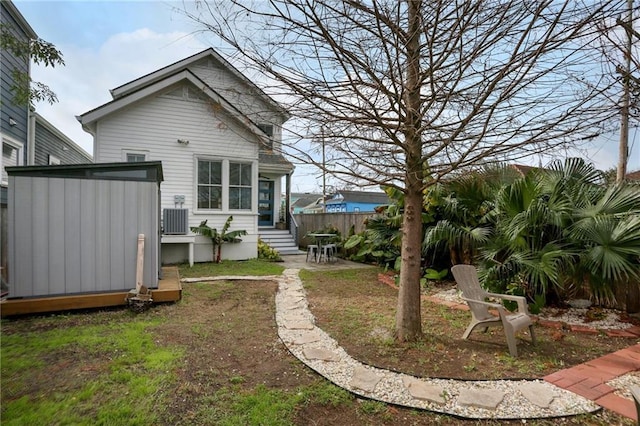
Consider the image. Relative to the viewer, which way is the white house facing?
toward the camera

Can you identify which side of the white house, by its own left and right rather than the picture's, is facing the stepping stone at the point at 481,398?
front

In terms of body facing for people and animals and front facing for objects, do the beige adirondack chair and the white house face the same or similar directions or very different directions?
same or similar directions

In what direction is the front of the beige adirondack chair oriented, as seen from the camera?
facing the viewer and to the right of the viewer

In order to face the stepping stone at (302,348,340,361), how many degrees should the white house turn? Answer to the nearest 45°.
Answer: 0° — it already faces it

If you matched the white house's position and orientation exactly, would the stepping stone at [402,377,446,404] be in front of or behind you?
in front

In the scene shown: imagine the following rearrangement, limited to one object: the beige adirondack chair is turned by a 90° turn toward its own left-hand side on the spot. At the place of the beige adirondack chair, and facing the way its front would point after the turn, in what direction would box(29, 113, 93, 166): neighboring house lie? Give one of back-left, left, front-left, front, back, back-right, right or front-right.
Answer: back-left

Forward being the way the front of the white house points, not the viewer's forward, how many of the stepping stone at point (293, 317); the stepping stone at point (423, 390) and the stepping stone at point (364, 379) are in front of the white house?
3

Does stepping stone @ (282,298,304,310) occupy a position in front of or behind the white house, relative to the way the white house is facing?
in front

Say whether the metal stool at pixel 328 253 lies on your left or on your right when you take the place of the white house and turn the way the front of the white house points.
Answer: on your left
